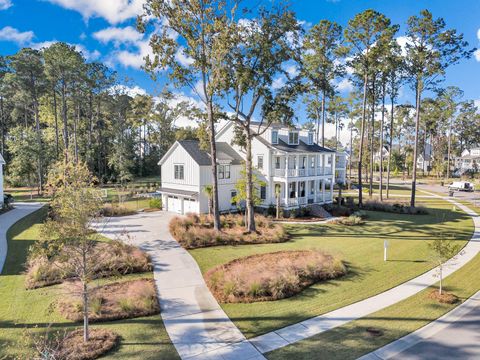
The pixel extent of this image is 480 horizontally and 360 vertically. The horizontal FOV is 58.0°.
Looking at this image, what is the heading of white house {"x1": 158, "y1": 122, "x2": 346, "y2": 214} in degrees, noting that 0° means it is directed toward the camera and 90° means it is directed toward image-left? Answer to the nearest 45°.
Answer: approximately 315°

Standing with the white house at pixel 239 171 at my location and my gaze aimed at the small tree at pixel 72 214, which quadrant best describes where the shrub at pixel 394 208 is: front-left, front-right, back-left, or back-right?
back-left

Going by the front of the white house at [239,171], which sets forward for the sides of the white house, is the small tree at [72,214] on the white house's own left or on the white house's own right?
on the white house's own right

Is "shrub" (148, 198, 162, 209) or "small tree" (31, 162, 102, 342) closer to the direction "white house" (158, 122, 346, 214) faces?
the small tree

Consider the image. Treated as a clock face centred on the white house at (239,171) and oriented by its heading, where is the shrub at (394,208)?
The shrub is roughly at 10 o'clock from the white house.
